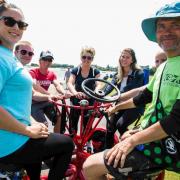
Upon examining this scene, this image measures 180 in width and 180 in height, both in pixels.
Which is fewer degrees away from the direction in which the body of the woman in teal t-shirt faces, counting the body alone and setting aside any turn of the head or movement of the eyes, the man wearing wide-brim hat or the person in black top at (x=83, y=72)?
the man wearing wide-brim hat

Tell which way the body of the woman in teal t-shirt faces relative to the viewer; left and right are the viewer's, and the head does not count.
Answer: facing to the right of the viewer

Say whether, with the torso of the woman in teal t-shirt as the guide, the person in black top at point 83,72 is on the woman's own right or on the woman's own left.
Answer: on the woman's own left

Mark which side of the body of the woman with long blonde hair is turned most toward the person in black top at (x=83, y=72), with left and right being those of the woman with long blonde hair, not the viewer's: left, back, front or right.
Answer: right

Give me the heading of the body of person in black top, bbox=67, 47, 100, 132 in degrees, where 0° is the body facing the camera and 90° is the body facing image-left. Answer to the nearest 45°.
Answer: approximately 0°

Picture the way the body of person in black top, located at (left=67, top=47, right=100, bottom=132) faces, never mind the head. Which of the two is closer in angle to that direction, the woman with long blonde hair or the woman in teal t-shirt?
the woman in teal t-shirt

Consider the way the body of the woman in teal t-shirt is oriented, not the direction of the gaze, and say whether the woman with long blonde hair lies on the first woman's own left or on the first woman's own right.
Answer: on the first woman's own left

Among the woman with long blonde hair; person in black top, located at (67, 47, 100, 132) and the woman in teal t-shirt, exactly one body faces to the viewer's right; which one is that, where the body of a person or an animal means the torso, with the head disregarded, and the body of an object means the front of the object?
the woman in teal t-shirt
